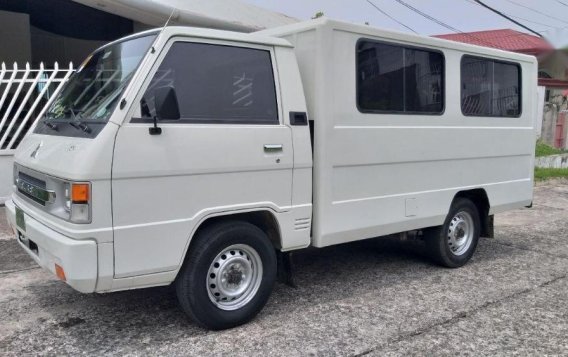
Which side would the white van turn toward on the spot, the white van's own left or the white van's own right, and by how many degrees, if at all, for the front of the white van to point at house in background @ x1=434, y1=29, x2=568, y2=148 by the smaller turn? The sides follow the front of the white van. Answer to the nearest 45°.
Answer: approximately 180°

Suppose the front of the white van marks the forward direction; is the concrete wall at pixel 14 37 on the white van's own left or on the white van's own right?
on the white van's own right

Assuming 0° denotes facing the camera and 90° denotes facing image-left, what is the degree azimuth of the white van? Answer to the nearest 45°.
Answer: approximately 45°

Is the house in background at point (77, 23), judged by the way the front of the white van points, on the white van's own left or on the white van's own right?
on the white van's own right

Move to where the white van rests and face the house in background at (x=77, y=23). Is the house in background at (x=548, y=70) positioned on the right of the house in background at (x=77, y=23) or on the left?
right
